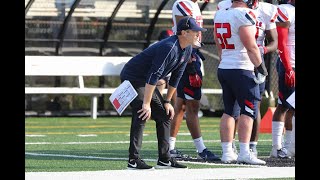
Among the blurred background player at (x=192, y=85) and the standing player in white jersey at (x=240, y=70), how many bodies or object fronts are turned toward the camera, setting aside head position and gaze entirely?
0

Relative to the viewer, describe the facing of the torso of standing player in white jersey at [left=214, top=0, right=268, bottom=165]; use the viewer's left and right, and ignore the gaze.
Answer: facing away from the viewer and to the right of the viewer
